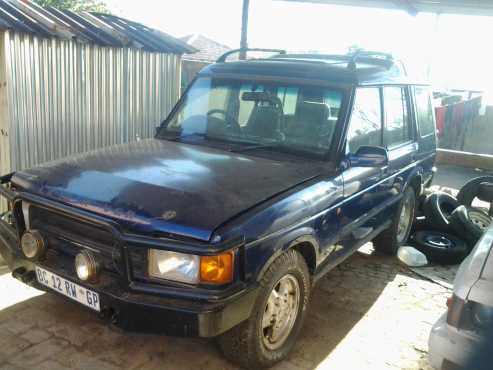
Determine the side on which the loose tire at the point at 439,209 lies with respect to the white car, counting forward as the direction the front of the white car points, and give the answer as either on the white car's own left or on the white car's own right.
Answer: on the white car's own left

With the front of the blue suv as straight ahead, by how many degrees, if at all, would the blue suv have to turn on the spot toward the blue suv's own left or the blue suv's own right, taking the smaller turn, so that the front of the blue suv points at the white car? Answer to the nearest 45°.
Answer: approximately 90° to the blue suv's own left

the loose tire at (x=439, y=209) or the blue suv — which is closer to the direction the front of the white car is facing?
the loose tire

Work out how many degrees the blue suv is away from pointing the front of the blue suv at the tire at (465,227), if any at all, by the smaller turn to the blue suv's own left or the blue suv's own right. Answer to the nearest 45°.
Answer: approximately 180°

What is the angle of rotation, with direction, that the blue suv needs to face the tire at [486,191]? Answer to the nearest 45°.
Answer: approximately 180°

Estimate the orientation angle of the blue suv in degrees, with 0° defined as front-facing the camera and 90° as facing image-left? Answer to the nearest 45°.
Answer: approximately 45°

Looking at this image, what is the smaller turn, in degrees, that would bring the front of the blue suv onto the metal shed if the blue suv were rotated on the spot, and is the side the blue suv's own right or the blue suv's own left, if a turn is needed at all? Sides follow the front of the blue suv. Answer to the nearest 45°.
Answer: approximately 90° to the blue suv's own right

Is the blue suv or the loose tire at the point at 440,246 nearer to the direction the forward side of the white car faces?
the loose tire

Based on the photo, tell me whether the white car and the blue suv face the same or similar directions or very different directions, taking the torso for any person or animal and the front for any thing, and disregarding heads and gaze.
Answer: very different directions

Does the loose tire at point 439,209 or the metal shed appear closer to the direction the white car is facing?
the loose tire

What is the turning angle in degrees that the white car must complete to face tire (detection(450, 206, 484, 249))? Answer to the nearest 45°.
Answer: approximately 45° to its left

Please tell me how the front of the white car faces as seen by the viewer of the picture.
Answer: facing away from the viewer and to the right of the viewer

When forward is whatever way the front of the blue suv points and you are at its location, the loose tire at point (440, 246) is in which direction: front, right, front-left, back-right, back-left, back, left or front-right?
back

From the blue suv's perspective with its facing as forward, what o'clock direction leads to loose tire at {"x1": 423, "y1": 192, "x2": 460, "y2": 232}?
The loose tire is roughly at 6 o'clock from the blue suv.
